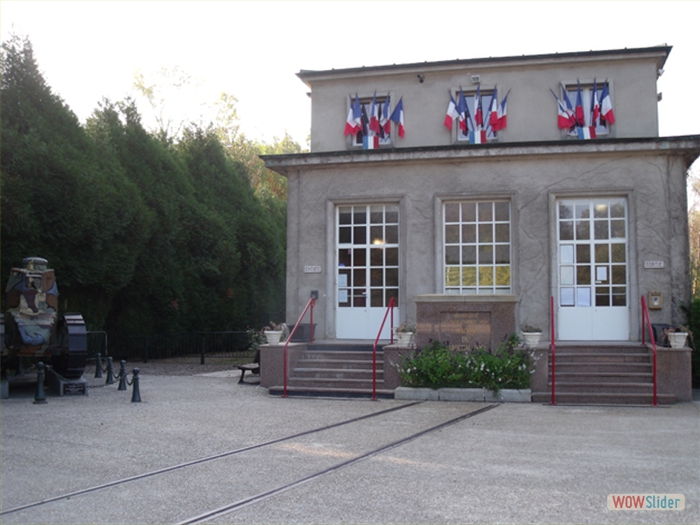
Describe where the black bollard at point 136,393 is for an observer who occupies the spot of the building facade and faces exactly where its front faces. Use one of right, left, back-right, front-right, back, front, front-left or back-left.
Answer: front-right

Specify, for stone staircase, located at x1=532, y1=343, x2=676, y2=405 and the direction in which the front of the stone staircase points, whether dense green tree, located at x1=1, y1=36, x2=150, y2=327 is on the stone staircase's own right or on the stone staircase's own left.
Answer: on the stone staircase's own right

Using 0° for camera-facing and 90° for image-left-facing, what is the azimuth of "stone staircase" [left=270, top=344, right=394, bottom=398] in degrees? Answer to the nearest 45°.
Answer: approximately 0°

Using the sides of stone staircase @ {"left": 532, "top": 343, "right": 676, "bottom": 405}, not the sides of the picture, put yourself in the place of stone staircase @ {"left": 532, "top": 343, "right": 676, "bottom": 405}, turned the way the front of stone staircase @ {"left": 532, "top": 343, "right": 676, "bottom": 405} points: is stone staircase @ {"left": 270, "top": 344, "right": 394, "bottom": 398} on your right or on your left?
on your right

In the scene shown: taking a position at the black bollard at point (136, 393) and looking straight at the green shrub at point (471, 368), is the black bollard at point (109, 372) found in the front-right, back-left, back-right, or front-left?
back-left
